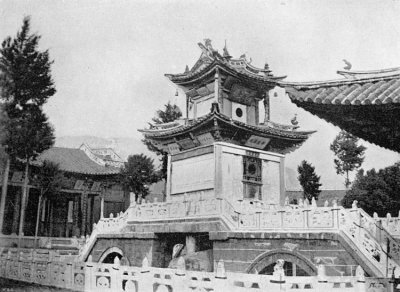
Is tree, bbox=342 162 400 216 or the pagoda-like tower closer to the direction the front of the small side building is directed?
the pagoda-like tower

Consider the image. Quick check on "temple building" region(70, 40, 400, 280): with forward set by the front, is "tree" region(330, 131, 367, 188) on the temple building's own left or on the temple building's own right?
on the temple building's own left

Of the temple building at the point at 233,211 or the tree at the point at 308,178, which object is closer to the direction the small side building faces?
the temple building

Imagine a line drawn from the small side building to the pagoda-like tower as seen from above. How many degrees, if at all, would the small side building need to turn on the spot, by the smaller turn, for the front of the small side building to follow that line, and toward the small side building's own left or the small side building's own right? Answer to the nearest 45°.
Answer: approximately 90° to the small side building's own left

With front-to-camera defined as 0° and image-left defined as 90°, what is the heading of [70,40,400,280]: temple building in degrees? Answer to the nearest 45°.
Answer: approximately 315°

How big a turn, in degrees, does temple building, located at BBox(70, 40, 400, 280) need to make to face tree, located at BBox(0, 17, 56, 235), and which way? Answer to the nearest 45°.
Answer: approximately 135° to its right

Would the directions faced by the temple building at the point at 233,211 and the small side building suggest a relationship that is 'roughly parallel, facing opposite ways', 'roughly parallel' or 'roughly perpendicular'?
roughly parallel
